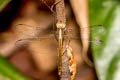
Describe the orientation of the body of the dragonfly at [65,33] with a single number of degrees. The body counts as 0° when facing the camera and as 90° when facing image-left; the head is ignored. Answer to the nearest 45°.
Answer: approximately 180°
